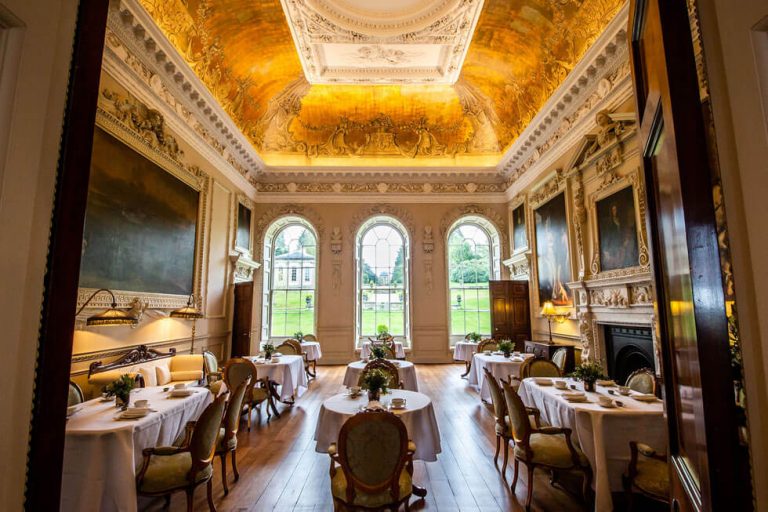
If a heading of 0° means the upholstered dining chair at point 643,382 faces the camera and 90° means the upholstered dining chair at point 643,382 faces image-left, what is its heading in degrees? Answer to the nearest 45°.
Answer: approximately 45°

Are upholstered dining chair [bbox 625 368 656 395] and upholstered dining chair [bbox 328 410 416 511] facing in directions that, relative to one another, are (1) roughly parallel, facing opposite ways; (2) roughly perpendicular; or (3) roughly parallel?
roughly perpendicular

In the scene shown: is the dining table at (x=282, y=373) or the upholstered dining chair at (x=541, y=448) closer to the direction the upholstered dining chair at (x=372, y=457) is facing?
the dining table

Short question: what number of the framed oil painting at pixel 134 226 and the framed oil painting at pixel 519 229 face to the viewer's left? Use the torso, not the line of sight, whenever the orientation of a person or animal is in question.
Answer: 1

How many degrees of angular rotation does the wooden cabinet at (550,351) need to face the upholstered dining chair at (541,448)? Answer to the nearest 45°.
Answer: approximately 45° to its left

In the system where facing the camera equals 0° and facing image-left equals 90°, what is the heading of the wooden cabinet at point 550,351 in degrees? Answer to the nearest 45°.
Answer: approximately 45°

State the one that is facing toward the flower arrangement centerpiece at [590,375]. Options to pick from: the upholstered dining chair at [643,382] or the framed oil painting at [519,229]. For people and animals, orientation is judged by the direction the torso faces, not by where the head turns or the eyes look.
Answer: the upholstered dining chair

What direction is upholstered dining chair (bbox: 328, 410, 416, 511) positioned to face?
away from the camera

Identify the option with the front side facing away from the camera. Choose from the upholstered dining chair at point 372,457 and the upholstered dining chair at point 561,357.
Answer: the upholstered dining chair at point 372,457

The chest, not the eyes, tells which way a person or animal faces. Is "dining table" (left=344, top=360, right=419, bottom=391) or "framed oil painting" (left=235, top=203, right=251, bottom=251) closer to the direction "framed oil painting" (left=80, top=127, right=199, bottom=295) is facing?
the dining table

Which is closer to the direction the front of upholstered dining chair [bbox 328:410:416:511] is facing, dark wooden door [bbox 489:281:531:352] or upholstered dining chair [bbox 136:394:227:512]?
the dark wooden door

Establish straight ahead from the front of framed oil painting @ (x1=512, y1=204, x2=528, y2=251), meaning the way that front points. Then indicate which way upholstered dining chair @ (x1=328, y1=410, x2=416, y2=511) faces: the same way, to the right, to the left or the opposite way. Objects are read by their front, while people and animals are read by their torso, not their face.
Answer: to the right

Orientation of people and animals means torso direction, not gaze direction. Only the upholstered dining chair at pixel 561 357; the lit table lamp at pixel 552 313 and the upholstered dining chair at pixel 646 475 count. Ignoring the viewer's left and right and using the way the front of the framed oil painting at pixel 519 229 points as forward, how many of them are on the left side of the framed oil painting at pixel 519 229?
3
